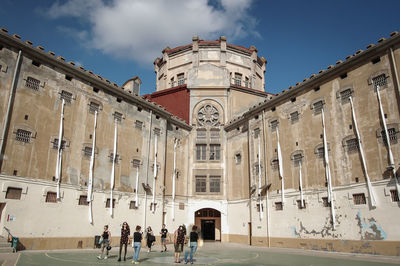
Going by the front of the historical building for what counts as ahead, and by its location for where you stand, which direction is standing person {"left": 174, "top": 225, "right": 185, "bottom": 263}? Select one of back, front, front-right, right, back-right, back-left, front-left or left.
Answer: front

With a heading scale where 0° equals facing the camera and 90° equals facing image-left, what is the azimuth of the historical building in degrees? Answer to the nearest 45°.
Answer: approximately 0°
